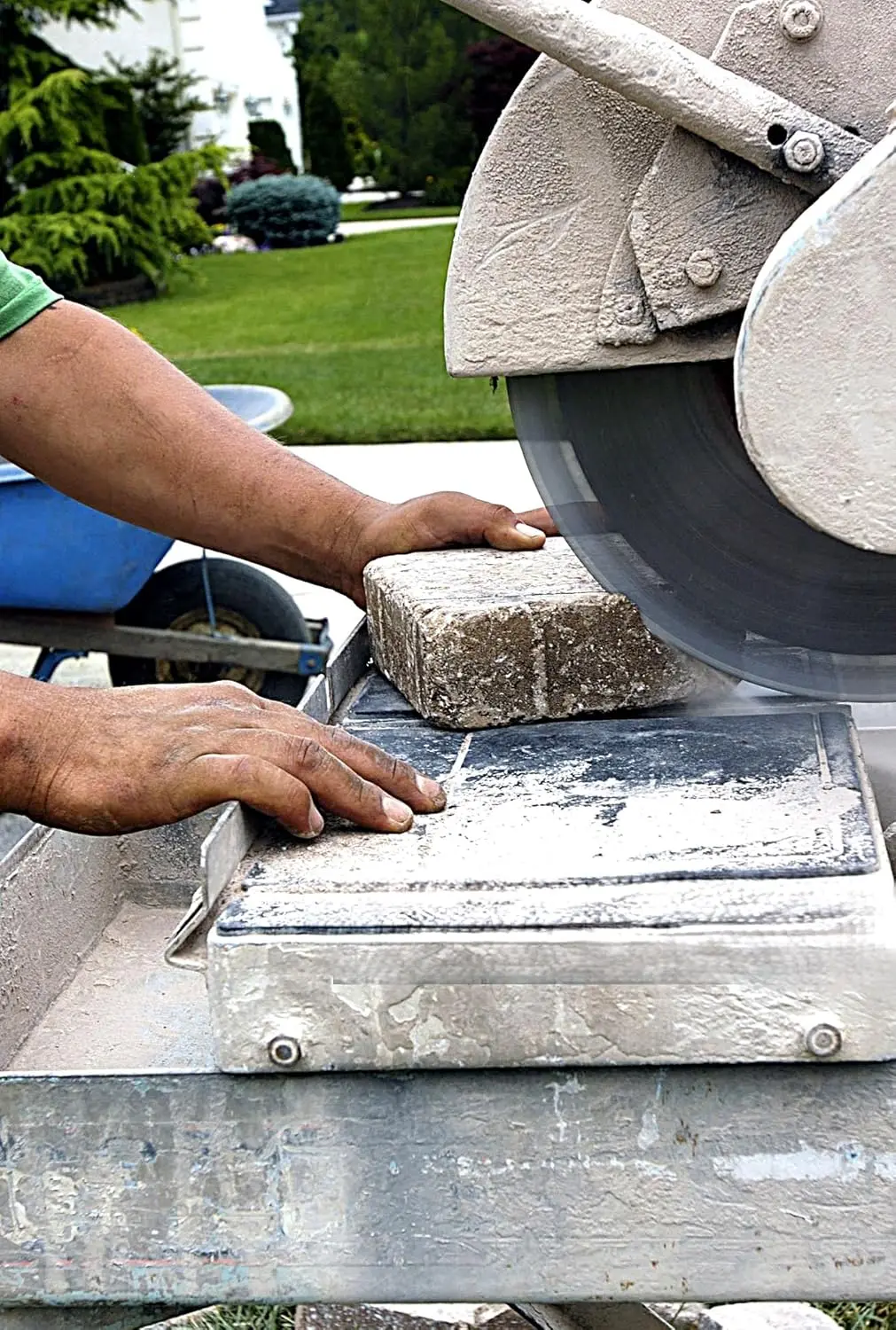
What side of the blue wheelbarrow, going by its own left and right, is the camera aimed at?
right

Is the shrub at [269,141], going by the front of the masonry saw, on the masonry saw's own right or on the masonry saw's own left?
on the masonry saw's own right

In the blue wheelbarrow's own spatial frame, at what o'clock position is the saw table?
The saw table is roughly at 3 o'clock from the blue wheelbarrow.

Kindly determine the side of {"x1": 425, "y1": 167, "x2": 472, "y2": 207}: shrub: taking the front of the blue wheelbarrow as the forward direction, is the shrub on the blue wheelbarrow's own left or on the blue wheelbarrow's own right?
on the blue wheelbarrow's own left

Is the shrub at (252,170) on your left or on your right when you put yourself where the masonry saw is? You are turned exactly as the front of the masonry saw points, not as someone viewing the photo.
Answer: on your right

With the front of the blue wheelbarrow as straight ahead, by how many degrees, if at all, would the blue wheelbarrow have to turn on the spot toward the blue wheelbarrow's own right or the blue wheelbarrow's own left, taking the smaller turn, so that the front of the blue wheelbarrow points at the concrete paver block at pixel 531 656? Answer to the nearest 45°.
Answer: approximately 90° to the blue wheelbarrow's own right

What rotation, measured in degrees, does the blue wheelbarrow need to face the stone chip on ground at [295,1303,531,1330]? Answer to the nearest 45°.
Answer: approximately 90° to its right

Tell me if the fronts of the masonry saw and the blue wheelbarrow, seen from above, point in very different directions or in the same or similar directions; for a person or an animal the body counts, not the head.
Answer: very different directions

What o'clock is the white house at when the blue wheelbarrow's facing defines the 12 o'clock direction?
The white house is roughly at 9 o'clock from the blue wheelbarrow.

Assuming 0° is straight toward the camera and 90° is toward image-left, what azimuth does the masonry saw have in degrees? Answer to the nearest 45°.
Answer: approximately 90°

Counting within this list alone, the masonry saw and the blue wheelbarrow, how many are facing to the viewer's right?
1

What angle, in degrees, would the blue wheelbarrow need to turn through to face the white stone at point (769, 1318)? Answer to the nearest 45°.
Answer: approximately 90° to its right

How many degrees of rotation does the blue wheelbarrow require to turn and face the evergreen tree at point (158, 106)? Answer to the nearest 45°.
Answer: approximately 90° to its left
